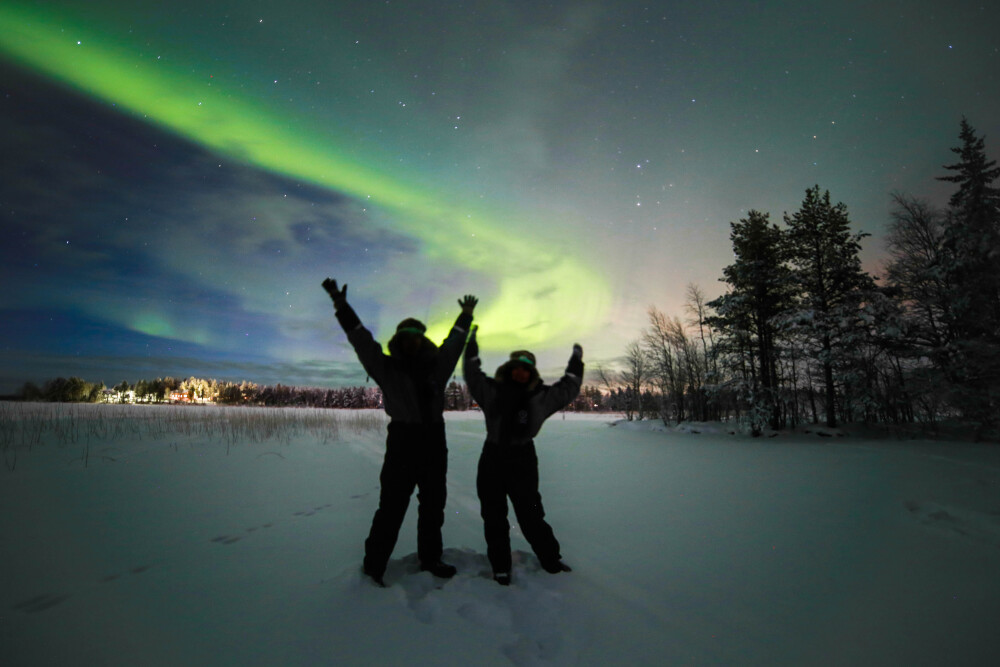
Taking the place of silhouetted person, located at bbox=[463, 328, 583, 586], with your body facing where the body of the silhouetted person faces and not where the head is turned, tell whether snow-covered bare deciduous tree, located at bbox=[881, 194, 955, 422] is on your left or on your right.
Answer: on your left

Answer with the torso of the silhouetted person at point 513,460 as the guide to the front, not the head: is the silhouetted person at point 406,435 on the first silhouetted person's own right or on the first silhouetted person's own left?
on the first silhouetted person's own right

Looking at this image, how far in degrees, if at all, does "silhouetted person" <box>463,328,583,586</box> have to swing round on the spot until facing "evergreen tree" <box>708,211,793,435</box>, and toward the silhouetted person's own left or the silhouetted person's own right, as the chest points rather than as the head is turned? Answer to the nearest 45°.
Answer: approximately 135° to the silhouetted person's own left

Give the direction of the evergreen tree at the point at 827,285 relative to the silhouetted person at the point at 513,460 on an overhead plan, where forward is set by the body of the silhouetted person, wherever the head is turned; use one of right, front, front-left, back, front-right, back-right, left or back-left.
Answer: back-left

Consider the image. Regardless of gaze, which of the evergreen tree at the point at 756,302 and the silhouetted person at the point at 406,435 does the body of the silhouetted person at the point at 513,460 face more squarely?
the silhouetted person

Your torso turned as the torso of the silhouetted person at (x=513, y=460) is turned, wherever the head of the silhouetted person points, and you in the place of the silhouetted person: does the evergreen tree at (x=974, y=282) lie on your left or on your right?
on your left

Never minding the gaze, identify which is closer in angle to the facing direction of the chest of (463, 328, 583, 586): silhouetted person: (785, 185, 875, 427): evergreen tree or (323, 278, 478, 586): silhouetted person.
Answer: the silhouetted person

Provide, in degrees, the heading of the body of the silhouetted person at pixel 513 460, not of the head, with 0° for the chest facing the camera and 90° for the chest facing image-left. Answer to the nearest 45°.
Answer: approximately 0°
